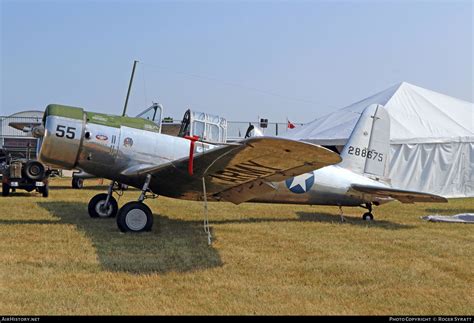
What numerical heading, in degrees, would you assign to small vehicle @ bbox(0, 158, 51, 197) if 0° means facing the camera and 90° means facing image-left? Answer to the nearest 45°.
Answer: approximately 180°

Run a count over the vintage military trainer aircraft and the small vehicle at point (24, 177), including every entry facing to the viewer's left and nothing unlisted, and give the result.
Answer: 1

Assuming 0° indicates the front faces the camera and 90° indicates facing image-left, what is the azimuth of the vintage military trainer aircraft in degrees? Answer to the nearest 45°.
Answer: approximately 90°

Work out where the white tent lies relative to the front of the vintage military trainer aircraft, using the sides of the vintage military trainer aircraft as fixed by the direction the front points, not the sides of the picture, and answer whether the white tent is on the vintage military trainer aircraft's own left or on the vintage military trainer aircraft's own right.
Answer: on the vintage military trainer aircraft's own right

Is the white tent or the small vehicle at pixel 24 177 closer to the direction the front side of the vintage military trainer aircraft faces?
the small vehicle

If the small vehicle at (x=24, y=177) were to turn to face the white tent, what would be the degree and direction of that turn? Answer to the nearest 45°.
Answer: approximately 90° to its right

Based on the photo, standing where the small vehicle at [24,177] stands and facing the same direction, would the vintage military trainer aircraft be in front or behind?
behind

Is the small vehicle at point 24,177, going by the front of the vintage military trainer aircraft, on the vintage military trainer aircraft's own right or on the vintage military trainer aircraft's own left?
on the vintage military trainer aircraft's own right

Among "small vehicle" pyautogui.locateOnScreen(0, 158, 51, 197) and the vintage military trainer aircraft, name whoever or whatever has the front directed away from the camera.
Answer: the small vehicle
